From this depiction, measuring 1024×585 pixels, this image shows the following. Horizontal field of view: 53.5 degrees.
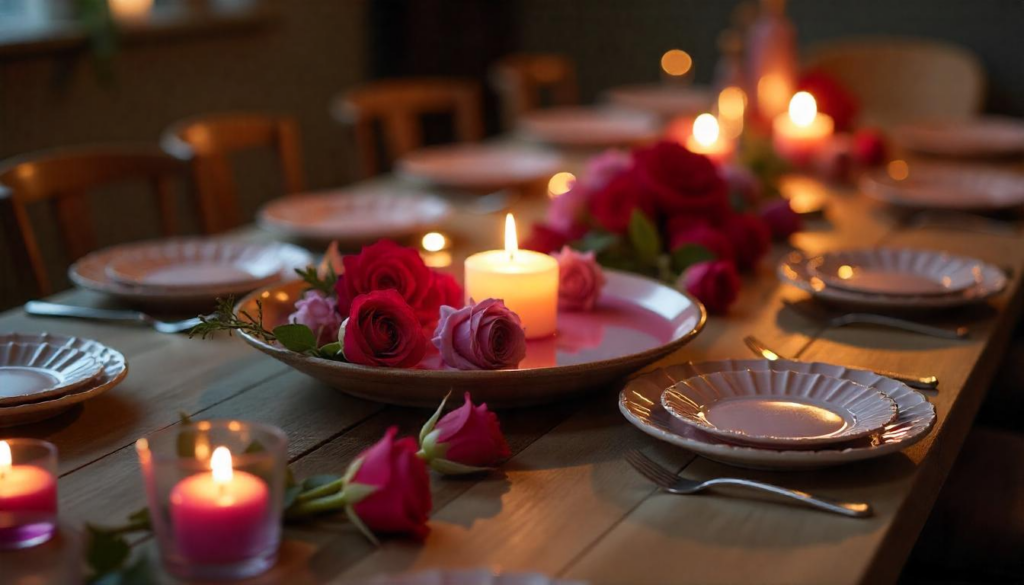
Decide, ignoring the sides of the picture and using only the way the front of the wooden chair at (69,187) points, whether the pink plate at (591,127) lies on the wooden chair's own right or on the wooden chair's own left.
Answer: on the wooden chair's own left

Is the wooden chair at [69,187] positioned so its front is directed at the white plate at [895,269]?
yes

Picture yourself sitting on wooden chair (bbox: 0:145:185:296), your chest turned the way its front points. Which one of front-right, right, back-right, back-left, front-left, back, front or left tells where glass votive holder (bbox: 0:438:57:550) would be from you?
front-right

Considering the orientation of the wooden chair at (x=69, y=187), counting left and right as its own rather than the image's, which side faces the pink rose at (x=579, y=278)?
front

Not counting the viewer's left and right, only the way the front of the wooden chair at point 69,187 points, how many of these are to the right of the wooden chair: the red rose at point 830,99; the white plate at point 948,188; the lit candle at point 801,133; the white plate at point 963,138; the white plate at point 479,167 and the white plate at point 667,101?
0

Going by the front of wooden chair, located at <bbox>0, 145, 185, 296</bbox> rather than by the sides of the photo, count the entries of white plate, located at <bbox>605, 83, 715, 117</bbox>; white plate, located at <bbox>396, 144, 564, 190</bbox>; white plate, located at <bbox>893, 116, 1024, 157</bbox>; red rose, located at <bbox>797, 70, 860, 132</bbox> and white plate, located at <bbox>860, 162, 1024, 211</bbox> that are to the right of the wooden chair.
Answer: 0

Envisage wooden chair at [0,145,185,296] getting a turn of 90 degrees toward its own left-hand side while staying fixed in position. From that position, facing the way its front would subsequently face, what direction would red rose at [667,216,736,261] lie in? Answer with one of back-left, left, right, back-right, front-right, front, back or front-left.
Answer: right

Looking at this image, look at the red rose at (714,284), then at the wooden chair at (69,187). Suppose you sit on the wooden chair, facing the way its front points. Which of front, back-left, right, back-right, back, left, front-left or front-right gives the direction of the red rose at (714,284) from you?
front

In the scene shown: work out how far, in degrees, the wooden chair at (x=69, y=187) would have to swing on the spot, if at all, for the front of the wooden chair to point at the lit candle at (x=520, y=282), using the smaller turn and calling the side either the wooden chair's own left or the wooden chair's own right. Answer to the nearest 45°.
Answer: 0° — it already faces it

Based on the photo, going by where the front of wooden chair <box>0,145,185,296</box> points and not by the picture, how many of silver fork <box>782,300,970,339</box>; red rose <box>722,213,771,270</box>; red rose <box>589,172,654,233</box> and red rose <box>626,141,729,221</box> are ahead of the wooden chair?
4

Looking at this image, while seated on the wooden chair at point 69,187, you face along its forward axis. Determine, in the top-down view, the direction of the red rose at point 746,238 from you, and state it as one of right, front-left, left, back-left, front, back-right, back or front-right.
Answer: front

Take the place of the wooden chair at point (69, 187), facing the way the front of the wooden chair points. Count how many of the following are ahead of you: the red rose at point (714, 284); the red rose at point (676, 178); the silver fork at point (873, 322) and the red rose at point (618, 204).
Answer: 4

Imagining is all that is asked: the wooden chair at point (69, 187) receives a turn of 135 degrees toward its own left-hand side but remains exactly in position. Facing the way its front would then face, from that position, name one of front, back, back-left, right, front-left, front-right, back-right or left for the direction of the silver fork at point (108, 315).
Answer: back

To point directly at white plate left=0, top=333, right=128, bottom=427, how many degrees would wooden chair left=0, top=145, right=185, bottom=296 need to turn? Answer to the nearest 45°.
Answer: approximately 45° to its right

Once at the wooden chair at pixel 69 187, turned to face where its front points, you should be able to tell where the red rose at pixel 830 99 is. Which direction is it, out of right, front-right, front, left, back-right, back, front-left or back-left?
front-left

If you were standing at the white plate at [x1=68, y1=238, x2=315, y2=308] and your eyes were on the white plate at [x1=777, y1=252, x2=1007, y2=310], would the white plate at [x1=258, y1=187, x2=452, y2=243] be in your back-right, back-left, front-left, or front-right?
front-left

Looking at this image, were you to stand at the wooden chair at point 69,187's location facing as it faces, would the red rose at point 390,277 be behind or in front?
in front

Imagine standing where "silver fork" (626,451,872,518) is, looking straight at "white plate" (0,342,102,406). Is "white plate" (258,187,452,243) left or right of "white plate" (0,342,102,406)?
right

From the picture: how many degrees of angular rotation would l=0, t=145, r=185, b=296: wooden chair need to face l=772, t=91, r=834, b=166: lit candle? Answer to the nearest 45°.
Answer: approximately 45° to its left

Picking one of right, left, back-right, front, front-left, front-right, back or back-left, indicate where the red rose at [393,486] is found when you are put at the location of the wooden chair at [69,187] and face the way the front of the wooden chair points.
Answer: front-right

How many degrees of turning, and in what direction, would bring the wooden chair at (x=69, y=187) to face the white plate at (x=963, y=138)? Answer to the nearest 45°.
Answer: approximately 45° to its left

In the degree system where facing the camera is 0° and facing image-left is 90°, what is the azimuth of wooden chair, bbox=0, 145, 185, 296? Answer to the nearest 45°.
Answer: approximately 315°

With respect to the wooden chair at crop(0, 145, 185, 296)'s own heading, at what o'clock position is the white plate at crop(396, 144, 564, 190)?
The white plate is roughly at 10 o'clock from the wooden chair.

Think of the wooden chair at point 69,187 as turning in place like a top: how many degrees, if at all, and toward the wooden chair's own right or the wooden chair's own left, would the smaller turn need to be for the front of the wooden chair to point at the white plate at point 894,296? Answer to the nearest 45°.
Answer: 0° — it already faces it
